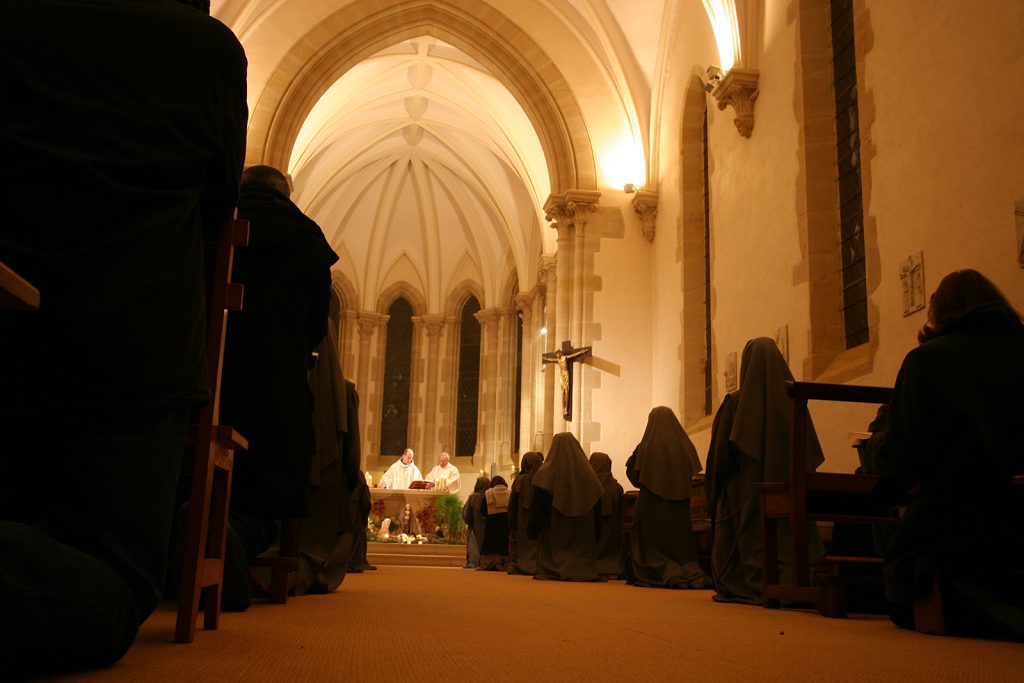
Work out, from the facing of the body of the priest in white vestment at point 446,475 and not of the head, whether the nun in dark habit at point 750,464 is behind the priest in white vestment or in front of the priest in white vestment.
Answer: in front

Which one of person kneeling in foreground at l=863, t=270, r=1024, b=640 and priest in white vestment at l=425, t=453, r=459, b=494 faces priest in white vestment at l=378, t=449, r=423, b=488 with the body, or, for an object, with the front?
the person kneeling in foreground

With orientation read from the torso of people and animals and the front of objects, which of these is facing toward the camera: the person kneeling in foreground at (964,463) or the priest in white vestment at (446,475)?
the priest in white vestment

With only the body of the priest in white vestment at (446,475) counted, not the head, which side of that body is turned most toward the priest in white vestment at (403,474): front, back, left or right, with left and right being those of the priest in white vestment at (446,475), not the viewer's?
right

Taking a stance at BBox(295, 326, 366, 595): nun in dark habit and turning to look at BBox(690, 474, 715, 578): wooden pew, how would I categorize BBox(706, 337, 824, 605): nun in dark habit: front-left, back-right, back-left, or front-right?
front-right

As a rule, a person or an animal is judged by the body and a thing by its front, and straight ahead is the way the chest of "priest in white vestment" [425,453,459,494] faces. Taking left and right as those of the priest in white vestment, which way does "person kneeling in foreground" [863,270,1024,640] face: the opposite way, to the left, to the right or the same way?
the opposite way

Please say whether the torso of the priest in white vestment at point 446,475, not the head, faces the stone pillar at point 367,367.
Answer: no

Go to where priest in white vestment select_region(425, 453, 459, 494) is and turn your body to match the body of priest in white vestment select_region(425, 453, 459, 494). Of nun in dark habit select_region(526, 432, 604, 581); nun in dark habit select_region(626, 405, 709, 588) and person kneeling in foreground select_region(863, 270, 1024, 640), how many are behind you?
0

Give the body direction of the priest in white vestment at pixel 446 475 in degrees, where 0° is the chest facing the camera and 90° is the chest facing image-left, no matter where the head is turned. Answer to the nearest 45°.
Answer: approximately 0°

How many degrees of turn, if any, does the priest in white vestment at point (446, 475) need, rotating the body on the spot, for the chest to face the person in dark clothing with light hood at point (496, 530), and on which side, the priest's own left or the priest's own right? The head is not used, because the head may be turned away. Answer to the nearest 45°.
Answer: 0° — they already face them

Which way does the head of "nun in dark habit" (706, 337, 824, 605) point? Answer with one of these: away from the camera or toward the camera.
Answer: away from the camera

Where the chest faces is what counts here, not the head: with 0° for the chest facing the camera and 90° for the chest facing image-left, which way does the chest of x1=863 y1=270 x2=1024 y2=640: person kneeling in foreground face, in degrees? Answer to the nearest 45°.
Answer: approximately 135°

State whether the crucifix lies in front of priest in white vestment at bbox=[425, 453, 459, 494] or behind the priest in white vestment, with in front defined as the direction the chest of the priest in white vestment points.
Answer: in front

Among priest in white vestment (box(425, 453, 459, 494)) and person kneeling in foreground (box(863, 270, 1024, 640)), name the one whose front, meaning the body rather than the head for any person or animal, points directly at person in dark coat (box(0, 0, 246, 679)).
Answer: the priest in white vestment

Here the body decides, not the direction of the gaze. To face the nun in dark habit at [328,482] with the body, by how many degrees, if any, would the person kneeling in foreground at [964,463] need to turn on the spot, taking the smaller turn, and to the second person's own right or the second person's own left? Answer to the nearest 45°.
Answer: approximately 45° to the second person's own left

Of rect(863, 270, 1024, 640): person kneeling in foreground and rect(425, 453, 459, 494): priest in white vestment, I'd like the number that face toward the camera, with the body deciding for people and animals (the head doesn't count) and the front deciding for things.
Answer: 1

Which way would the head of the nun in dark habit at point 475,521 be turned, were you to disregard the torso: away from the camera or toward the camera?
away from the camera

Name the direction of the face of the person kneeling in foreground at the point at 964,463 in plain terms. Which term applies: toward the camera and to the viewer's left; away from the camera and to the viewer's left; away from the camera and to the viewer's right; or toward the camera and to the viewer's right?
away from the camera and to the viewer's left

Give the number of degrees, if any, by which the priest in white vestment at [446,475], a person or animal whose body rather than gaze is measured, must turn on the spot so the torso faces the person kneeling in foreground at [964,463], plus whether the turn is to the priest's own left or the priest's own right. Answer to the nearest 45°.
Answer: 0° — they already face them

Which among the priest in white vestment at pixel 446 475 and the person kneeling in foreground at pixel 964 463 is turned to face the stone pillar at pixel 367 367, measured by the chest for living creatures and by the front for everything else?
the person kneeling in foreground

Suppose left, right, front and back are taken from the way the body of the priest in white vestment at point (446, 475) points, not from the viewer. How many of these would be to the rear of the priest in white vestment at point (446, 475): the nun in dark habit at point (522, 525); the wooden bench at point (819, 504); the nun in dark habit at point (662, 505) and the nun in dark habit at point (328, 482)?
0
